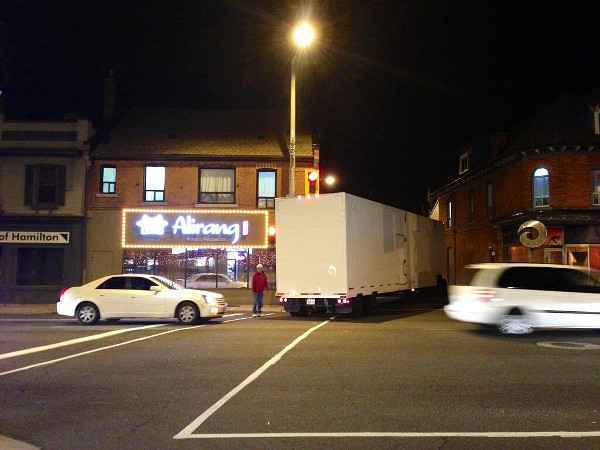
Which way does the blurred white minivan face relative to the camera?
to the viewer's right

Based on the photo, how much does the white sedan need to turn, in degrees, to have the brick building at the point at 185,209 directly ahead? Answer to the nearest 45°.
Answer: approximately 90° to its left

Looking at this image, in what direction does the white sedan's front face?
to the viewer's right

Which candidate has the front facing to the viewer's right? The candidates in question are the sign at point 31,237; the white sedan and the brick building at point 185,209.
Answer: the white sedan

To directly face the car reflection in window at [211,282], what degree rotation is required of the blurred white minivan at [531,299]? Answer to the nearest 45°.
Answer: approximately 135° to its left

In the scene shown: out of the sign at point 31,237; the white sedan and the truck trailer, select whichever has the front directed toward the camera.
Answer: the sign

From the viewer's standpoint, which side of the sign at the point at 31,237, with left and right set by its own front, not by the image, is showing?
front

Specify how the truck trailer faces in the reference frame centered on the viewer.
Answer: facing away from the viewer and to the right of the viewer

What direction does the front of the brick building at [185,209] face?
toward the camera

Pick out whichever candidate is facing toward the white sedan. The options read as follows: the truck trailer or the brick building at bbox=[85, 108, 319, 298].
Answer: the brick building
